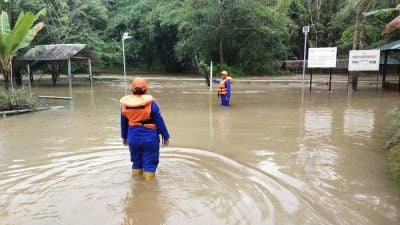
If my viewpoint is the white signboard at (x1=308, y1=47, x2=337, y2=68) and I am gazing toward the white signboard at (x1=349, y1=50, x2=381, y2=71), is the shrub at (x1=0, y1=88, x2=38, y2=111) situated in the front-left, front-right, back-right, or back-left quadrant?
back-right

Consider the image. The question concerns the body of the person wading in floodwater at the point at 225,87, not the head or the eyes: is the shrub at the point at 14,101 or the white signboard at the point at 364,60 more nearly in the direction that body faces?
the shrub

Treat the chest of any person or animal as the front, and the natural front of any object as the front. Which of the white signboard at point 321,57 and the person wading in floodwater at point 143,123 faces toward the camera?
the white signboard

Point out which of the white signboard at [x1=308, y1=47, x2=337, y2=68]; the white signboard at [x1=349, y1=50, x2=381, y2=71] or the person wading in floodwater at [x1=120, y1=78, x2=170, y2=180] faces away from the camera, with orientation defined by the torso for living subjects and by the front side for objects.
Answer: the person wading in floodwater

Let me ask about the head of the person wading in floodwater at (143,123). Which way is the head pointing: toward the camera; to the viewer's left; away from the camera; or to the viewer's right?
away from the camera

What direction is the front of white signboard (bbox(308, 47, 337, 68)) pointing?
toward the camera

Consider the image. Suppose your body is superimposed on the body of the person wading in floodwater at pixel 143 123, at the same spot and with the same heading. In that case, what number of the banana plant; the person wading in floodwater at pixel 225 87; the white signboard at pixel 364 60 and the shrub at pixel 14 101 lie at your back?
0

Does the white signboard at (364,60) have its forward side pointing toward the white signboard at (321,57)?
no

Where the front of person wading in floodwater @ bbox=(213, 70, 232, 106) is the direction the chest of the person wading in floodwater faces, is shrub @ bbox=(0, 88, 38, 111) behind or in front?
in front

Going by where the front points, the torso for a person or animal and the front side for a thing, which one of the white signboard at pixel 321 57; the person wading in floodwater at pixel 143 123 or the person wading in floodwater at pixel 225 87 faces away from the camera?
the person wading in floodwater at pixel 143 123

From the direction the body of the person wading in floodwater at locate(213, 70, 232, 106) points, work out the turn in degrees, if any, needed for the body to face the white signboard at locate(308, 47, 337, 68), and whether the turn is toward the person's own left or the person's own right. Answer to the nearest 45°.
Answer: approximately 180°

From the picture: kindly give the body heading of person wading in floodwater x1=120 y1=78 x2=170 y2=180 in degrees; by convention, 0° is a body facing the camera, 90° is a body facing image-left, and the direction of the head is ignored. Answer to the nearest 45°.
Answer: approximately 180°

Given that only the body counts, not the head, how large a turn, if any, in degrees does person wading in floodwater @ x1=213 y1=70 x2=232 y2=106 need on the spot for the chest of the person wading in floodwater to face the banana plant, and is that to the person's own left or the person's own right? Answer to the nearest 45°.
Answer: approximately 45° to the person's own right

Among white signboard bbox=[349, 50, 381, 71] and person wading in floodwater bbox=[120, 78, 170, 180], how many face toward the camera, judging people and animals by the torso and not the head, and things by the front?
1

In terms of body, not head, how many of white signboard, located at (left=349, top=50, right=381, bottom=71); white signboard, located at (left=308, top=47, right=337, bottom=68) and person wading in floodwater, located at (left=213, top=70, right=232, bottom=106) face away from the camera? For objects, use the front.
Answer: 0

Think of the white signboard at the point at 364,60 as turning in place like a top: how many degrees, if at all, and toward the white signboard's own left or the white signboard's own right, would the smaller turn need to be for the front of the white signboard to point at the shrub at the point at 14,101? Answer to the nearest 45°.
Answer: approximately 45° to the white signboard's own right

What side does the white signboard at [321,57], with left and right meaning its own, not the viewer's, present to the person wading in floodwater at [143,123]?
front

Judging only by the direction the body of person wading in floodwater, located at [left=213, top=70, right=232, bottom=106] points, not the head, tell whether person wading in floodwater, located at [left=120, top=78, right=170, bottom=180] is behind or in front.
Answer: in front
